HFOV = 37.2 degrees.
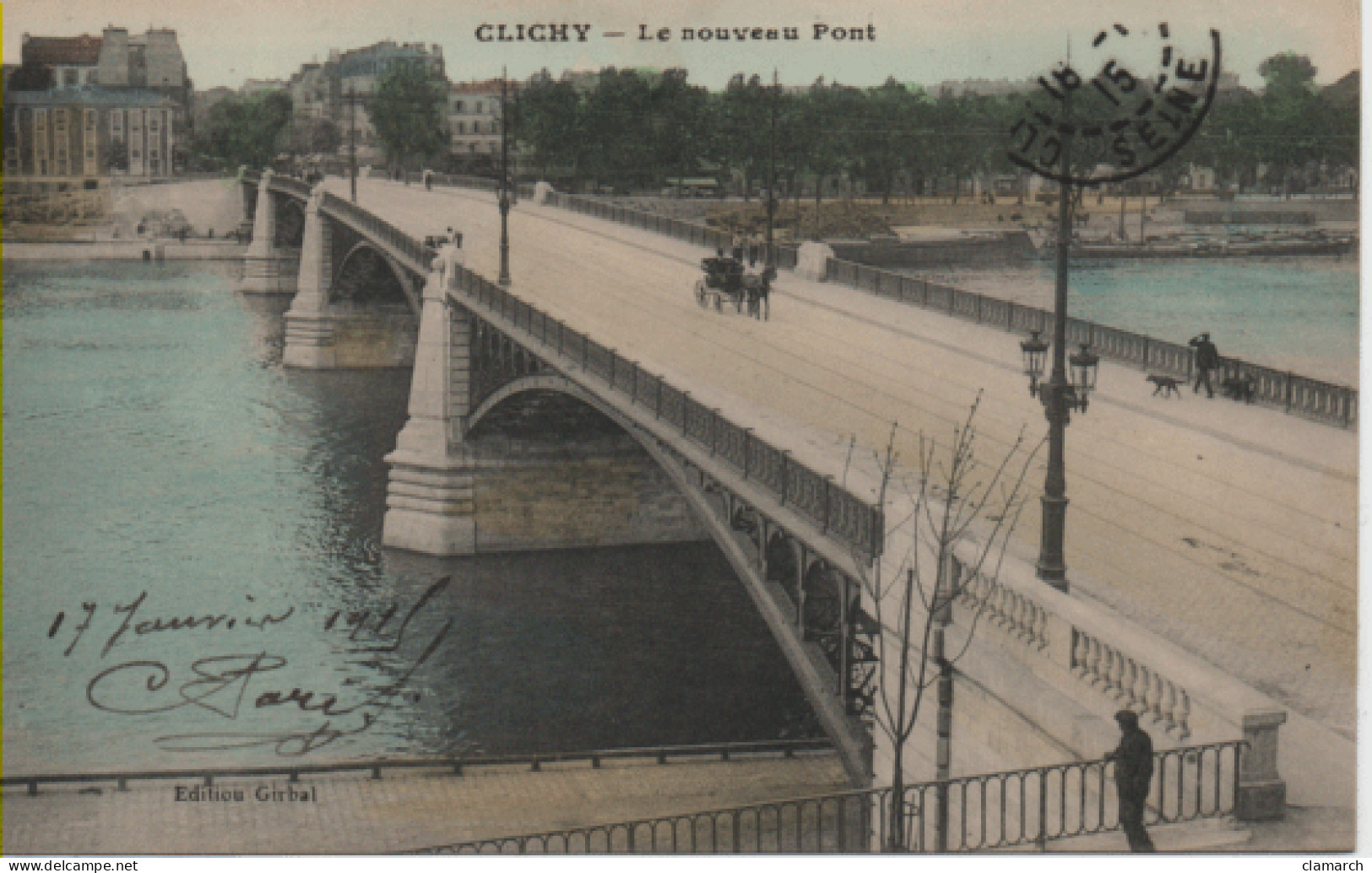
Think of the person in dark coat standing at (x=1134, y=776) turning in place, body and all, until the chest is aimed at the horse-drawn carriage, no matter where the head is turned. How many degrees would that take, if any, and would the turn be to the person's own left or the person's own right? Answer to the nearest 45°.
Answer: approximately 90° to the person's own right

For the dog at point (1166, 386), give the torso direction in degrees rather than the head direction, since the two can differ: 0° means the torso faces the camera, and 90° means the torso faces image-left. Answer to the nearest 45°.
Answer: approximately 90°

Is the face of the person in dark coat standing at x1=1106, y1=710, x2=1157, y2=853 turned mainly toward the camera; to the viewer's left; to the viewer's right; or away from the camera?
to the viewer's left

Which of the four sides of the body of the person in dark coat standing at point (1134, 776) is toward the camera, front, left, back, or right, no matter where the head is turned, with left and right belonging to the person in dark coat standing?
left

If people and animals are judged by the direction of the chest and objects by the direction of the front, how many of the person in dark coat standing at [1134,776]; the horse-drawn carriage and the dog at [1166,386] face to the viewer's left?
2

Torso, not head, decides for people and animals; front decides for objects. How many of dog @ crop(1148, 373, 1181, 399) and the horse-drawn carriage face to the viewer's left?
1

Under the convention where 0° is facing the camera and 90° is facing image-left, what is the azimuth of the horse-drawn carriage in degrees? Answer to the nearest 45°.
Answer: approximately 315°

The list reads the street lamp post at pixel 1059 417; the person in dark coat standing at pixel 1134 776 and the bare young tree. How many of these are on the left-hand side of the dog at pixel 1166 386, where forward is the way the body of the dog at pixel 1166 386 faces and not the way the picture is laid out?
3

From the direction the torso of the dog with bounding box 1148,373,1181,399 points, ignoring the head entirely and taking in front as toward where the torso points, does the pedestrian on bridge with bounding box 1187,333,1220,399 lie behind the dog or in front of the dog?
behind

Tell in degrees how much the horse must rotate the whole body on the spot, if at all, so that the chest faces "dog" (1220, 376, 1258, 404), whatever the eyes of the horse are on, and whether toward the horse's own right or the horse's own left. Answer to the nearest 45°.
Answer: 0° — it already faces it

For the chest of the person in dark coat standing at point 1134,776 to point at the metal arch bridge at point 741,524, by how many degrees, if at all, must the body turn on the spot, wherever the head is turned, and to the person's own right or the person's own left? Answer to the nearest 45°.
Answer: approximately 45° to the person's own right

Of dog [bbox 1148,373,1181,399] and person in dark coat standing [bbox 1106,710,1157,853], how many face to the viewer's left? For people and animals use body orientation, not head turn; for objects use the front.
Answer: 2
